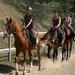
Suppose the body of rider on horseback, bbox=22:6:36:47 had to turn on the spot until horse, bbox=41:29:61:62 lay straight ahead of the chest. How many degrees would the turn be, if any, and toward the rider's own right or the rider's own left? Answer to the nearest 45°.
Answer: approximately 180°

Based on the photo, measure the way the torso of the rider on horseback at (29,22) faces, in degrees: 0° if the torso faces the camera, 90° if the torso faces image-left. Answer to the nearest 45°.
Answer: approximately 45°
